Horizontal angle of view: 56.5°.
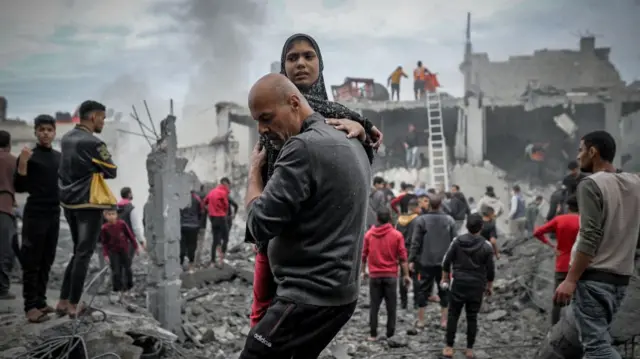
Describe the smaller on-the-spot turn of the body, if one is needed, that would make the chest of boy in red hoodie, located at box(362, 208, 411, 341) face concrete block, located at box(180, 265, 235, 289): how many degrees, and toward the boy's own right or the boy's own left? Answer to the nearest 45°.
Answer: approximately 45° to the boy's own left

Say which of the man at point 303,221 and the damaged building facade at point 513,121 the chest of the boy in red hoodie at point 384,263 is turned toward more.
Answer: the damaged building facade

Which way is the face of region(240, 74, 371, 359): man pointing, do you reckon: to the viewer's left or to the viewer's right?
to the viewer's left

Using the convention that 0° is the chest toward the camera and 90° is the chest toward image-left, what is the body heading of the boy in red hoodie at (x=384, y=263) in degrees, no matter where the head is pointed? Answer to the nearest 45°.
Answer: approximately 180°

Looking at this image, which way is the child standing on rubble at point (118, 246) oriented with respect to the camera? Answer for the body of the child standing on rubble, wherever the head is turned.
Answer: toward the camera

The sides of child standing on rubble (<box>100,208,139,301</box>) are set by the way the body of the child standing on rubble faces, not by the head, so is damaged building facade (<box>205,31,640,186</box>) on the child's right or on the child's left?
on the child's left

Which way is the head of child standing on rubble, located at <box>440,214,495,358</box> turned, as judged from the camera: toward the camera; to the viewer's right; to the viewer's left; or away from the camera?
away from the camera

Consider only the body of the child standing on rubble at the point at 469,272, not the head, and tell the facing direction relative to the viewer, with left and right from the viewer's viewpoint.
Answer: facing away from the viewer

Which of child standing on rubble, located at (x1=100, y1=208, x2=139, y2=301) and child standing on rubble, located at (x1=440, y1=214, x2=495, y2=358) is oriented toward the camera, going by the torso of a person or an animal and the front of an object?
child standing on rubble, located at (x1=100, y1=208, x2=139, y2=301)
